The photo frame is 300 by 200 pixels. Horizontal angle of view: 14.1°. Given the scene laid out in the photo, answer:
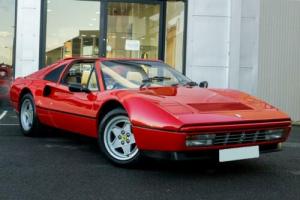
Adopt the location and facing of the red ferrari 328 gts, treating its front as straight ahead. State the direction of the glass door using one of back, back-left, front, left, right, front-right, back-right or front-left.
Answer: back-left

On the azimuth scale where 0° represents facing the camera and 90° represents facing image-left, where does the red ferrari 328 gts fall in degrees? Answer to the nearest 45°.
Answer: approximately 315°
